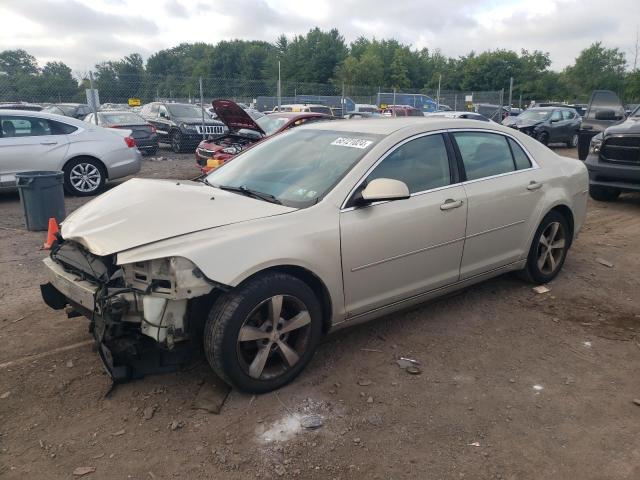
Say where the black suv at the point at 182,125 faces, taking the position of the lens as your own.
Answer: facing the viewer and to the right of the viewer

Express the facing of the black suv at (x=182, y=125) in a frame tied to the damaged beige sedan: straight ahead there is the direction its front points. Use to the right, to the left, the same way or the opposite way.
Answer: to the left

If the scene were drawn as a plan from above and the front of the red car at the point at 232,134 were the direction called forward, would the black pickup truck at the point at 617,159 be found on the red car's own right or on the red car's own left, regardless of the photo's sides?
on the red car's own left

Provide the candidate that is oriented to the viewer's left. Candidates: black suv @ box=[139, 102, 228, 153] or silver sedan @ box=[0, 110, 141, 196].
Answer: the silver sedan

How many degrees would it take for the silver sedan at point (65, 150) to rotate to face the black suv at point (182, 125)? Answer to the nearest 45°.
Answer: approximately 135° to its right

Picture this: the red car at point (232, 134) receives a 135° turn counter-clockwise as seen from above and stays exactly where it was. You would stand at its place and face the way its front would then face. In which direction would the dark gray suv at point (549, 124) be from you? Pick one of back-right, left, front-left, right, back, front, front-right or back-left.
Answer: front-left

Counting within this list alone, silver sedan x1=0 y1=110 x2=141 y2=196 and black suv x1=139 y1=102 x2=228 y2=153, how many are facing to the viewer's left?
1

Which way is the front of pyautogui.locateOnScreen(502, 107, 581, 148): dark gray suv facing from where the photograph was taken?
facing the viewer and to the left of the viewer

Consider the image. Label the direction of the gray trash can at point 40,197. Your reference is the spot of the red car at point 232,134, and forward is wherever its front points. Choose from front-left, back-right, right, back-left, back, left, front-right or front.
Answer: front

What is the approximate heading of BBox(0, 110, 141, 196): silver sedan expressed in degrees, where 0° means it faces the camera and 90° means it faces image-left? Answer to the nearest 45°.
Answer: approximately 90°

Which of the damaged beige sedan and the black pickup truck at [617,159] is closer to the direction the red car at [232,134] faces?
the damaged beige sedan

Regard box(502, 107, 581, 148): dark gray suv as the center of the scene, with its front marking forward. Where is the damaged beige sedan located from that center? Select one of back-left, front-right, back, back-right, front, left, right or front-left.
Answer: front-left

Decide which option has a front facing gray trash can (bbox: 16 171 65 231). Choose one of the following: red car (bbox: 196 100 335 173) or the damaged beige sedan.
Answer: the red car

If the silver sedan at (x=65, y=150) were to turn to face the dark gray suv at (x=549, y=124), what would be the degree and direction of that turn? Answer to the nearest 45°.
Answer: approximately 180°

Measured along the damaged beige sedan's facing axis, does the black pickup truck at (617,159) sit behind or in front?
behind

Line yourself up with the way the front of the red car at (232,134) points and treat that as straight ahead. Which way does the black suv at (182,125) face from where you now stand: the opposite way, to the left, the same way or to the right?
to the left
